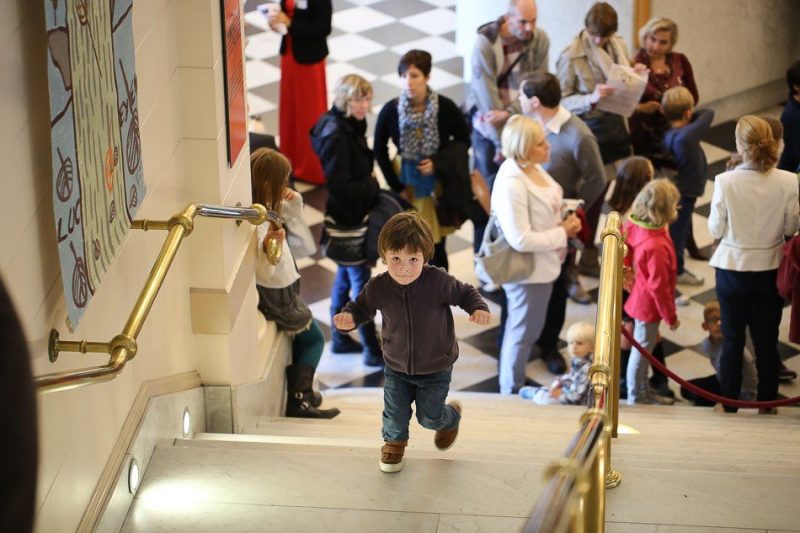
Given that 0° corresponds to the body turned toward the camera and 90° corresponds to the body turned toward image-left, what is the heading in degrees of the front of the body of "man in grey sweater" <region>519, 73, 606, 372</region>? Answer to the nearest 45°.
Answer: approximately 90°

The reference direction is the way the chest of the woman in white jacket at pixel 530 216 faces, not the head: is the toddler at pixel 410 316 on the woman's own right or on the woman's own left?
on the woman's own right

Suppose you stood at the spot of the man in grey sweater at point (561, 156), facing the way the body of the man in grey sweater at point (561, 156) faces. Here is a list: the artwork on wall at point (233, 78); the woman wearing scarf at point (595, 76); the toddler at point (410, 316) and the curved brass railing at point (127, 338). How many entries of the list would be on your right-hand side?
1

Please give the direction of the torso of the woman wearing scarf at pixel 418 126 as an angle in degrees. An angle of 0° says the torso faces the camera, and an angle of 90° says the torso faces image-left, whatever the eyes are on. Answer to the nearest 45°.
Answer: approximately 0°

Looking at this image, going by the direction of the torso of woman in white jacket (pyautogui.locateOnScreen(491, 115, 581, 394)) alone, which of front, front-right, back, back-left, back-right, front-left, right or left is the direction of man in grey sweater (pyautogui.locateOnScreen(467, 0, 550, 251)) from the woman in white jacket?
left

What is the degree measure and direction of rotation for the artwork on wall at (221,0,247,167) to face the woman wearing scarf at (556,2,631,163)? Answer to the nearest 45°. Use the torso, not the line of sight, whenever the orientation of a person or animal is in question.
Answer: approximately 45° to its left

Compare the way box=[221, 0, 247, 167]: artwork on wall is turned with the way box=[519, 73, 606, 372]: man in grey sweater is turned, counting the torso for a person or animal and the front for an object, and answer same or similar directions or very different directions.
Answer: very different directions

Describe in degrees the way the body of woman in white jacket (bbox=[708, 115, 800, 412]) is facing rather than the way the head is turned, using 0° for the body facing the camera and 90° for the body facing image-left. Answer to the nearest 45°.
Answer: approximately 180°

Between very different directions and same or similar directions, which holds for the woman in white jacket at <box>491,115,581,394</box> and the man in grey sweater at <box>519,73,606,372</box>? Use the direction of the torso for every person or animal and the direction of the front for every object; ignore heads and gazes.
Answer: very different directions

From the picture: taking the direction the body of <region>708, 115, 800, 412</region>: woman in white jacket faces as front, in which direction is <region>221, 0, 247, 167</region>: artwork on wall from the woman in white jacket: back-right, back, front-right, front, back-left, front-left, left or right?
back-left

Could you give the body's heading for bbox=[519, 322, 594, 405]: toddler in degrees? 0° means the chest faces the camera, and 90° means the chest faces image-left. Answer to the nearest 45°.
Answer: approximately 90°

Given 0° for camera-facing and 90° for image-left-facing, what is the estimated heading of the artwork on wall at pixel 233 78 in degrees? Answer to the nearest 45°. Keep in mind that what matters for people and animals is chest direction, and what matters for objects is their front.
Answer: approximately 270°

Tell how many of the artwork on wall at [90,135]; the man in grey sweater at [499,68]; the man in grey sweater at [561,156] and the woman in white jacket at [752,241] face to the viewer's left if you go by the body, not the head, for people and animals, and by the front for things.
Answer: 1

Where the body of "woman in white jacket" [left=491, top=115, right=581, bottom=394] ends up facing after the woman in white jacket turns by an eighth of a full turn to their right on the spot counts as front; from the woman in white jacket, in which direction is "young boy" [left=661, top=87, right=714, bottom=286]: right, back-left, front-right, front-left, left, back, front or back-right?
left
